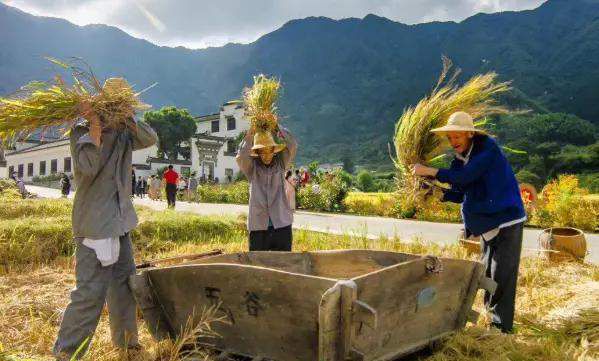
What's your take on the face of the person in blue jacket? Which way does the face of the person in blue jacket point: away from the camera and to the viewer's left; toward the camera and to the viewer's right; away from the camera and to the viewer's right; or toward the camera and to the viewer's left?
toward the camera and to the viewer's left

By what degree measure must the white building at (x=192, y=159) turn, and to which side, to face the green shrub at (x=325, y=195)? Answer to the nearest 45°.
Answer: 0° — it already faces it

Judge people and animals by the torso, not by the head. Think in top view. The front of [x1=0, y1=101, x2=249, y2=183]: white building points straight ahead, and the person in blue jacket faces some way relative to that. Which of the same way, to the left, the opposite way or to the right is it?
to the right

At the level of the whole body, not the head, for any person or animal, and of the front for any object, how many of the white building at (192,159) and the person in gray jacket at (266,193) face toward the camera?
2

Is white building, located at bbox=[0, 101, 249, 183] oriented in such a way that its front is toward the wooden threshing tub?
yes

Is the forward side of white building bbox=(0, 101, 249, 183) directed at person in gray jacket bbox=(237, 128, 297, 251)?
yes

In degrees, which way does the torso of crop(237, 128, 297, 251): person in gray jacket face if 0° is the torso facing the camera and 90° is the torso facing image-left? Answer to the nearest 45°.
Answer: approximately 0°

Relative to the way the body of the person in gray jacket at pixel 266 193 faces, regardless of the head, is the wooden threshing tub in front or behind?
in front

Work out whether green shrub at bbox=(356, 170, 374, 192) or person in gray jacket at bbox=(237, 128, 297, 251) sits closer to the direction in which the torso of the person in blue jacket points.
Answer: the person in gray jacket

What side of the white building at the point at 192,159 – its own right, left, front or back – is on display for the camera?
front

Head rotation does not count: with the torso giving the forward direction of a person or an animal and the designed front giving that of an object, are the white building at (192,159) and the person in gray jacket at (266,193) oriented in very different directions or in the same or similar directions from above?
same or similar directions

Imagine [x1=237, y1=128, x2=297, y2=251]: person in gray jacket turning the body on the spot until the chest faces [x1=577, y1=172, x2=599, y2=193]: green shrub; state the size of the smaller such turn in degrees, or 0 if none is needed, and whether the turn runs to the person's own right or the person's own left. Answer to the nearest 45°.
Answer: approximately 135° to the person's own left

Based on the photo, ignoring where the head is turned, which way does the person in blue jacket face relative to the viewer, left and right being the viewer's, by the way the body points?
facing the viewer and to the left of the viewer
